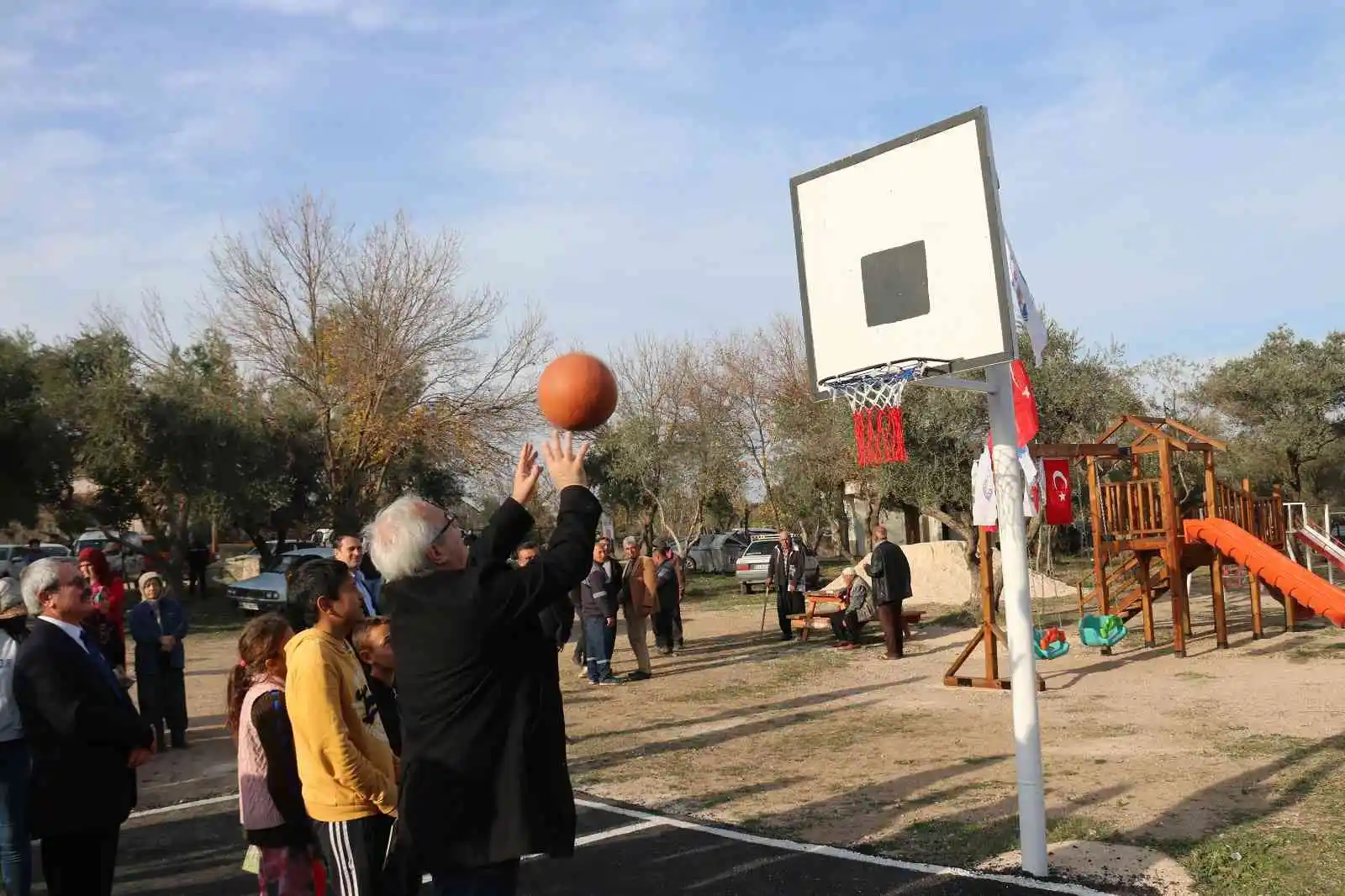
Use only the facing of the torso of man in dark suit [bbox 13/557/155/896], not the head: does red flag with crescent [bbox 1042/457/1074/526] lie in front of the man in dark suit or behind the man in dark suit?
in front

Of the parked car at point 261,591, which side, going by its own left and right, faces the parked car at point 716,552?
back

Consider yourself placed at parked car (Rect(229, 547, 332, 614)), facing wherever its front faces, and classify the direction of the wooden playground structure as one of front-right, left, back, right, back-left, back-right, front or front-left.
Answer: left

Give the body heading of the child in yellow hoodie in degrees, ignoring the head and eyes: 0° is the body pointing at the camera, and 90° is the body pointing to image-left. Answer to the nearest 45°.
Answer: approximately 270°

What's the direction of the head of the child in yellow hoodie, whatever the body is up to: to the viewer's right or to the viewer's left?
to the viewer's right

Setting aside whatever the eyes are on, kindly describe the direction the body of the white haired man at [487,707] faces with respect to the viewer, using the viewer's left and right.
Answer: facing away from the viewer and to the right of the viewer

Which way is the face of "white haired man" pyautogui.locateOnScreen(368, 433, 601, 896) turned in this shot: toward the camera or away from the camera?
away from the camera

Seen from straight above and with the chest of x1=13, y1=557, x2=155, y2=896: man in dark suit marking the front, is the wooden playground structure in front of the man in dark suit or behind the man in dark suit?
in front

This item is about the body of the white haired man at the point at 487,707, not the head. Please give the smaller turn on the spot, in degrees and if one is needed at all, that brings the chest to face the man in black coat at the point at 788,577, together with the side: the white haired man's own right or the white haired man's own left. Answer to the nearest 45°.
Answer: approximately 45° to the white haired man's own left

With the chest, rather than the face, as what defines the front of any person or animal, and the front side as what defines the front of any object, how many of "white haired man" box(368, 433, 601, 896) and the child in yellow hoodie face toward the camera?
0

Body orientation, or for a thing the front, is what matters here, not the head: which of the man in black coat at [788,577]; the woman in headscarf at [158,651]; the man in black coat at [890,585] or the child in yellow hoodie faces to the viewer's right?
the child in yellow hoodie

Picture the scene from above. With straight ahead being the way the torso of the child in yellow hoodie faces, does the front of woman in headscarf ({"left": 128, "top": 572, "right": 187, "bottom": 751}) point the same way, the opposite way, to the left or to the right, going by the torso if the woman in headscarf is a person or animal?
to the right

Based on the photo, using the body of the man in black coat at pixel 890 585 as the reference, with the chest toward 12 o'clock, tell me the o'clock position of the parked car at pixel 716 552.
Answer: The parked car is roughly at 1 o'clock from the man in black coat.

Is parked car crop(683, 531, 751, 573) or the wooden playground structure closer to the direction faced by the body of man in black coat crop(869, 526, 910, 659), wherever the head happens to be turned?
the parked car

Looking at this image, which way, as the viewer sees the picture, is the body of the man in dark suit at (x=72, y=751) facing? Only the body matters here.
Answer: to the viewer's right
